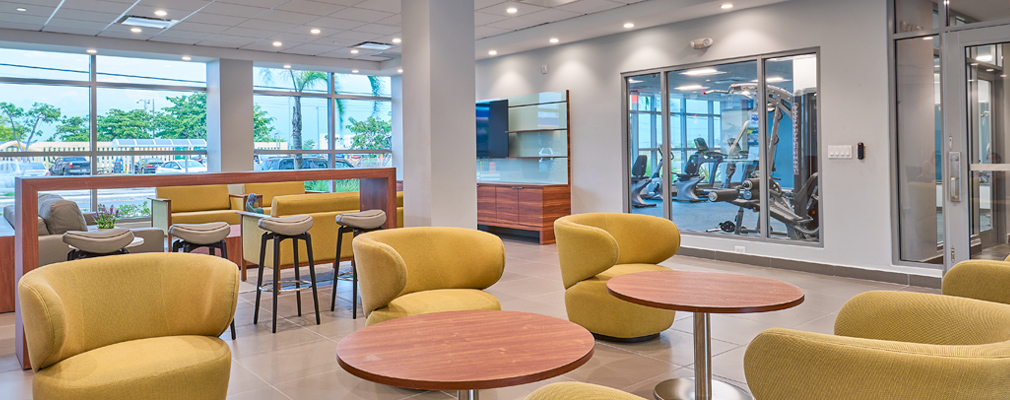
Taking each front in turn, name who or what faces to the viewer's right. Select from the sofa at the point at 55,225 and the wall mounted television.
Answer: the sofa

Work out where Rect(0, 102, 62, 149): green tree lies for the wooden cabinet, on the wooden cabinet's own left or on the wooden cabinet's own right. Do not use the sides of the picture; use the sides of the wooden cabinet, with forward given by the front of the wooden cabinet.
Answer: on the wooden cabinet's own right

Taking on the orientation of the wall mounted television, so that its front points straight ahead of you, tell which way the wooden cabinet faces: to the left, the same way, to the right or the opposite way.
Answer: the same way

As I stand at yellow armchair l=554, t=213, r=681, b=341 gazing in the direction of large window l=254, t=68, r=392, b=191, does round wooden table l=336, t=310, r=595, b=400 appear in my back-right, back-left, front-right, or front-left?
back-left

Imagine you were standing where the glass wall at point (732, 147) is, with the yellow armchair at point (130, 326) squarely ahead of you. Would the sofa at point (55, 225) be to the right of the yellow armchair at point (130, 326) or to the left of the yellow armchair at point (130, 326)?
right

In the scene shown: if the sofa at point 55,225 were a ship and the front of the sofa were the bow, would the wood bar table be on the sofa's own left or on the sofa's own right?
on the sofa's own right

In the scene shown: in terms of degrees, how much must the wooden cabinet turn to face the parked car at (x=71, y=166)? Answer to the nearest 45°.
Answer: approximately 45° to its right

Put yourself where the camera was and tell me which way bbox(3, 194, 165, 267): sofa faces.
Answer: facing to the right of the viewer
